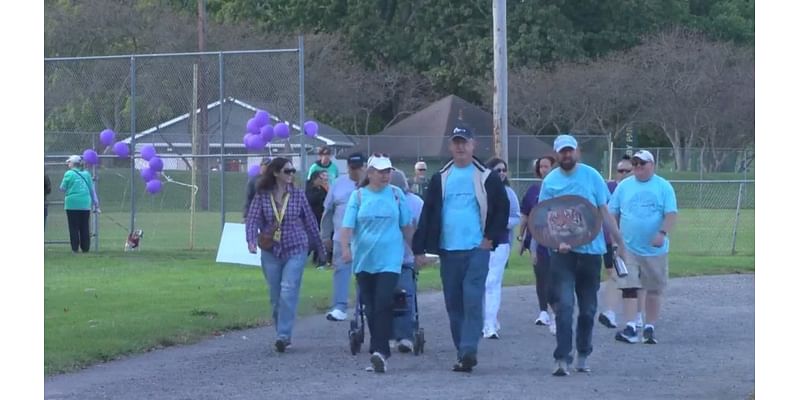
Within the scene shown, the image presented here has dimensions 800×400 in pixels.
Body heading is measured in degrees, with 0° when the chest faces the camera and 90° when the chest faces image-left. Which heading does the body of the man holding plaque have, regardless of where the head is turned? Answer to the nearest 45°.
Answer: approximately 0°

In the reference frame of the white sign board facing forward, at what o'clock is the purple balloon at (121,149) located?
The purple balloon is roughly at 5 o'clock from the white sign board.

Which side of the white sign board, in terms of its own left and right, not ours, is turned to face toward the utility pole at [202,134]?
back

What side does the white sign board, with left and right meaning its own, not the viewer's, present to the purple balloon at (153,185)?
back

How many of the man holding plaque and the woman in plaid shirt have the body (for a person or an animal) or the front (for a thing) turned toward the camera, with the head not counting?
2

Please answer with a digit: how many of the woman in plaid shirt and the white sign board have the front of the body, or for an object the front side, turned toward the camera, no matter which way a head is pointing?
2

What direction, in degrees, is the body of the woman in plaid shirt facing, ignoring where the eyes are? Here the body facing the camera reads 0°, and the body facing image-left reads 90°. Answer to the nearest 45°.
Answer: approximately 0°

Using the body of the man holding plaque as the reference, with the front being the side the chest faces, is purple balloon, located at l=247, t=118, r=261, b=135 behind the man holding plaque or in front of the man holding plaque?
behind

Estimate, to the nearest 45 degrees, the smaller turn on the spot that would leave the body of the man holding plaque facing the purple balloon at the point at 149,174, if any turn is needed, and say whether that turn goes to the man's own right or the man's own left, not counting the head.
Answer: approximately 135° to the man's own right

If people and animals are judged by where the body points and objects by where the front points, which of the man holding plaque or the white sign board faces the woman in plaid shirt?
the white sign board

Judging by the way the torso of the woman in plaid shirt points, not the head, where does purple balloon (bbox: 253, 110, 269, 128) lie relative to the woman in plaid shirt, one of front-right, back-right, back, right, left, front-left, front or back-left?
back
